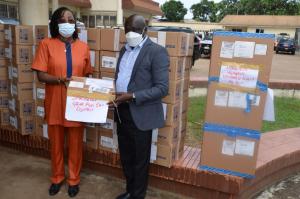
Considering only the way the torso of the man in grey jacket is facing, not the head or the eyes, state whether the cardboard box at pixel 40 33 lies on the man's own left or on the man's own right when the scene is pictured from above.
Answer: on the man's own right

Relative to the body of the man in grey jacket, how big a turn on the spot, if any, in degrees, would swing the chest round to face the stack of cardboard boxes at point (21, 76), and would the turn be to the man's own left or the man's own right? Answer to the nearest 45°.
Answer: approximately 90° to the man's own right

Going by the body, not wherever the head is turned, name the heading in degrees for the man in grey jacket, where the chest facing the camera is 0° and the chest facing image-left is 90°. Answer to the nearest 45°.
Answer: approximately 45°

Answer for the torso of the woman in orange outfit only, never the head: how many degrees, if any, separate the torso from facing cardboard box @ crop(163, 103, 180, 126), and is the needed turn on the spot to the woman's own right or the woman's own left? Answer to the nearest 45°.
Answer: approximately 90° to the woman's own left

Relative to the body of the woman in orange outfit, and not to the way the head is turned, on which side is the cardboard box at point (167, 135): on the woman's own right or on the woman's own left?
on the woman's own left

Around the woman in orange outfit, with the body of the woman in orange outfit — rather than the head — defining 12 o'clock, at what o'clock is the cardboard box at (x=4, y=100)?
The cardboard box is roughly at 5 o'clock from the woman in orange outfit.

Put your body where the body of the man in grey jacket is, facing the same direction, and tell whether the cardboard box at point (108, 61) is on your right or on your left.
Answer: on your right

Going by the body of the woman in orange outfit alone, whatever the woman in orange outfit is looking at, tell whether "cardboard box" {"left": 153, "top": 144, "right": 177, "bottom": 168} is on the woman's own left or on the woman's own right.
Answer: on the woman's own left

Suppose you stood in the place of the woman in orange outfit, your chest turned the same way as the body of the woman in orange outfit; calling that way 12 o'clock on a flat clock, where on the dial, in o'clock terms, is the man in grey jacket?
The man in grey jacket is roughly at 10 o'clock from the woman in orange outfit.
